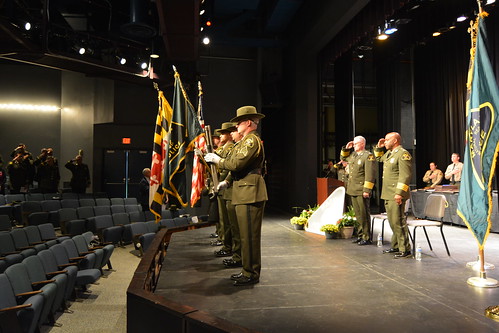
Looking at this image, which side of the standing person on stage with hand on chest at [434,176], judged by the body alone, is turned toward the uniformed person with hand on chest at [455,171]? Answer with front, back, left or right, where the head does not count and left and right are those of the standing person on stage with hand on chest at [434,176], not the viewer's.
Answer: left

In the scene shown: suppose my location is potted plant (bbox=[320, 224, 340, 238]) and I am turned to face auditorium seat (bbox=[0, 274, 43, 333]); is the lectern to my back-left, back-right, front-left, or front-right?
back-right

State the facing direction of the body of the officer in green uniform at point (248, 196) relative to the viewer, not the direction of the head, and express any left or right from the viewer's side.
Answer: facing to the left of the viewer

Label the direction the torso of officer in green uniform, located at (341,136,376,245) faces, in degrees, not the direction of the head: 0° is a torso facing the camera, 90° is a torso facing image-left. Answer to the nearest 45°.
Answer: approximately 45°

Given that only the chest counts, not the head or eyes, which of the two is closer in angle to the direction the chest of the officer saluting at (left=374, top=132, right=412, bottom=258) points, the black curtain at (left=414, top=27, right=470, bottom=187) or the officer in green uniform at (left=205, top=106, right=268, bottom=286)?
the officer in green uniform

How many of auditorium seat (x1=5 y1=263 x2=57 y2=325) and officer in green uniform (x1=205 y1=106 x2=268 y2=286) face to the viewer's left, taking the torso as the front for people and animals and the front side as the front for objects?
1

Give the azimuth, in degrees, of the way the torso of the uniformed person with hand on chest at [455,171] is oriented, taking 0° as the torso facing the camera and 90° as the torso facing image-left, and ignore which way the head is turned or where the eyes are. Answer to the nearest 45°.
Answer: approximately 45°

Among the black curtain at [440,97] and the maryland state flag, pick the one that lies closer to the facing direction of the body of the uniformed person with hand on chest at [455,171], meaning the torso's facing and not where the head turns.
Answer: the maryland state flag
